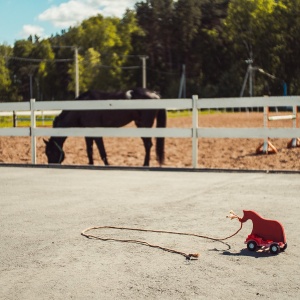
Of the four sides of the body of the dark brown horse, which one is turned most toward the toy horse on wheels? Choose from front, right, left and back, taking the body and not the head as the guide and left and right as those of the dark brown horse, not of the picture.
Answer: left

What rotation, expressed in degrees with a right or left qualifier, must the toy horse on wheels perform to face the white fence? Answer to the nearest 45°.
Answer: approximately 45° to its right

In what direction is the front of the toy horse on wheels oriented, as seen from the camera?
facing away from the viewer and to the left of the viewer

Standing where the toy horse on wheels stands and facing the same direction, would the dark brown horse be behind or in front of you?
in front

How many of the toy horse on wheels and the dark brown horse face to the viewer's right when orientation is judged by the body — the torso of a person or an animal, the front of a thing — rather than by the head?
0

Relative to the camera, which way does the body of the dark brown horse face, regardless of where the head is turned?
to the viewer's left
